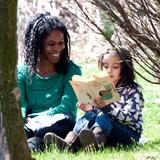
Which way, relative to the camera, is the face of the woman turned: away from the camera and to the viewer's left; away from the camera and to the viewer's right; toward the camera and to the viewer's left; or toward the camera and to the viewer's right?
toward the camera and to the viewer's right

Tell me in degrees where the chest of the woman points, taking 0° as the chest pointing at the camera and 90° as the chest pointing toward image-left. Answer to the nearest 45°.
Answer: approximately 0°

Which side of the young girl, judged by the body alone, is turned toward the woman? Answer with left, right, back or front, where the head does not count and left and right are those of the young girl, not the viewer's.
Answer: right

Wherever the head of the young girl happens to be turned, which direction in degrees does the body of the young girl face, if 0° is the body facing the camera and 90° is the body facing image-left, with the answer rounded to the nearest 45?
approximately 45°
